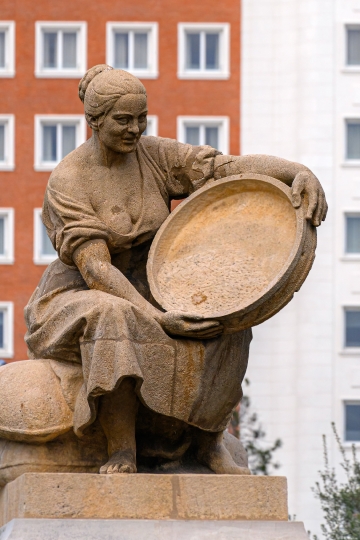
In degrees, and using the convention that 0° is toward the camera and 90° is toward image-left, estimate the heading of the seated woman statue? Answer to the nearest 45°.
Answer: approximately 315°

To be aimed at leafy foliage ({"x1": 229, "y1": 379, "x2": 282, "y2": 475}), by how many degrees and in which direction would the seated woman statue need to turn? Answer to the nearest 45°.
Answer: approximately 135° to its left
